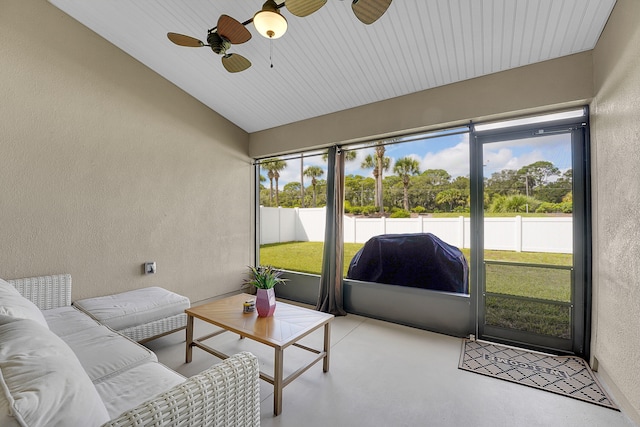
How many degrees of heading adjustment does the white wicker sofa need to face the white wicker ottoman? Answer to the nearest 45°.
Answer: approximately 45° to its left

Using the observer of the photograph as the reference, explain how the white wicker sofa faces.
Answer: facing away from the viewer and to the right of the viewer

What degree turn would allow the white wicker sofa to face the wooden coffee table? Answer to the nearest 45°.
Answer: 0° — it already faces it
